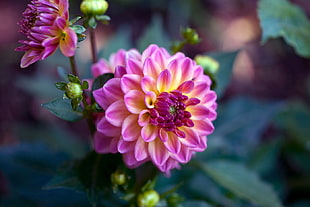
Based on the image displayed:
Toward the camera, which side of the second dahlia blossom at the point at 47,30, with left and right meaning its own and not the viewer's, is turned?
left

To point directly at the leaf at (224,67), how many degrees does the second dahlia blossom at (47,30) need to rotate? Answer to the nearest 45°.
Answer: approximately 135° to its right

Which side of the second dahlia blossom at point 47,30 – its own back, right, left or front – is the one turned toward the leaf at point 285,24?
back
